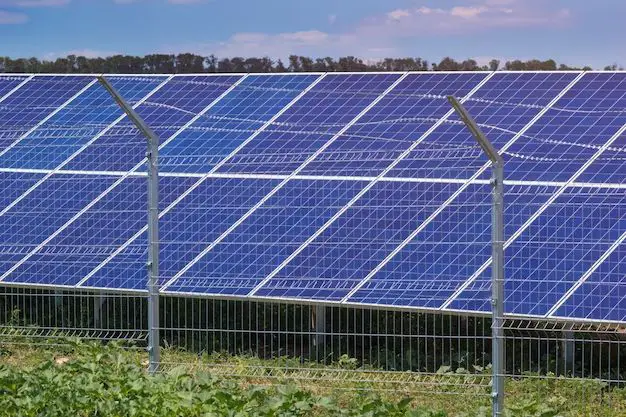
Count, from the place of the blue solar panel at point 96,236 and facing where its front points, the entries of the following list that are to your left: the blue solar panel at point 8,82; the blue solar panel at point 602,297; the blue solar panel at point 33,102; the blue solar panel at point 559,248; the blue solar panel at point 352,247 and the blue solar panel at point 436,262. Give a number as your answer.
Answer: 4

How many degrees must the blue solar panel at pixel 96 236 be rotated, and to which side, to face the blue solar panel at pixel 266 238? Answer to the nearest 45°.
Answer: approximately 90° to its left

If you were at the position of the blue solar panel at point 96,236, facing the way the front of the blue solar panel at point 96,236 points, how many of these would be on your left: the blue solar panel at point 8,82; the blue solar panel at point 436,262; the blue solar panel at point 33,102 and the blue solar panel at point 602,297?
2

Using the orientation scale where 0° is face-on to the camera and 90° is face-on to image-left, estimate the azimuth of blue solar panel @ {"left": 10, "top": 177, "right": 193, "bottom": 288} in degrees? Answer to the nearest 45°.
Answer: approximately 45°

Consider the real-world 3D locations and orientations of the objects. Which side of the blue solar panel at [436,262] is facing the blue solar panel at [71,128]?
right

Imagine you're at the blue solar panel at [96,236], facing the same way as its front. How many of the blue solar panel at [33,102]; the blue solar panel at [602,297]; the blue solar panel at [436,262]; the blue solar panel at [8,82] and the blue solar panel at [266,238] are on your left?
3

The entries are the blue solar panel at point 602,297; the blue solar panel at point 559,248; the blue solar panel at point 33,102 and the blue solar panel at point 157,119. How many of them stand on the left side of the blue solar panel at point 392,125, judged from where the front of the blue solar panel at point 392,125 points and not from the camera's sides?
2

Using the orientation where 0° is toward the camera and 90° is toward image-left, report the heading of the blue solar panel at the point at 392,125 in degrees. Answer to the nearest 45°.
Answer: approximately 45°

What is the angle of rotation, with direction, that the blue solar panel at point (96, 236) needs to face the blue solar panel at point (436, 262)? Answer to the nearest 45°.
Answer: approximately 90° to its left

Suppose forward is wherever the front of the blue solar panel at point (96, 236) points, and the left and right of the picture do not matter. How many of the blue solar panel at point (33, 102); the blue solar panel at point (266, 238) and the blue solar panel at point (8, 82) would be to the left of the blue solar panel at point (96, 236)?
1

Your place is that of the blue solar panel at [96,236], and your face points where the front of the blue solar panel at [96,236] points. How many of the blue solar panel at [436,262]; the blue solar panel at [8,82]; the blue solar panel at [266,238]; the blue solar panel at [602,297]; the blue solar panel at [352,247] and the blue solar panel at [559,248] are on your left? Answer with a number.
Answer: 5

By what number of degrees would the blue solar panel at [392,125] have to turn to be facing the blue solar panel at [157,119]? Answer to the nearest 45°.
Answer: approximately 45° to its right
